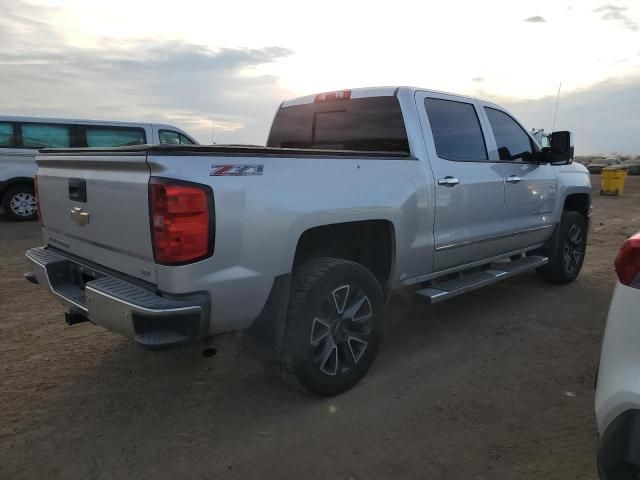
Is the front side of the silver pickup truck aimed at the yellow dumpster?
yes

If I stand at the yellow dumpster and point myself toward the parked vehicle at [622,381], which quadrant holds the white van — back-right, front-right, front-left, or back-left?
front-right

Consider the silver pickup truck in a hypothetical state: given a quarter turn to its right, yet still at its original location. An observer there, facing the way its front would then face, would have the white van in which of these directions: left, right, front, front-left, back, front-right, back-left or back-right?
back

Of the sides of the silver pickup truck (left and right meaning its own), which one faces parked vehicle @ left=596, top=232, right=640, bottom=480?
right

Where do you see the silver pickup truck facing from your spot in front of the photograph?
facing away from the viewer and to the right of the viewer
